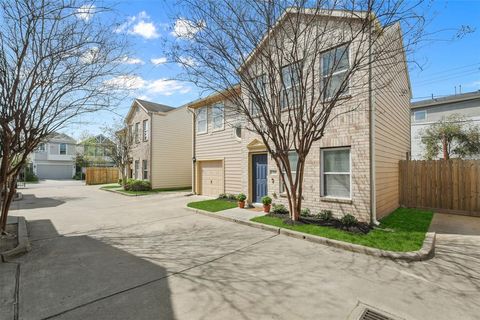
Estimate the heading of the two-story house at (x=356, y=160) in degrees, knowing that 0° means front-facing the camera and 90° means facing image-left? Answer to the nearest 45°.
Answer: approximately 45°

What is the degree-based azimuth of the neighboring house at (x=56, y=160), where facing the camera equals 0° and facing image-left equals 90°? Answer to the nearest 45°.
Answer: approximately 0°

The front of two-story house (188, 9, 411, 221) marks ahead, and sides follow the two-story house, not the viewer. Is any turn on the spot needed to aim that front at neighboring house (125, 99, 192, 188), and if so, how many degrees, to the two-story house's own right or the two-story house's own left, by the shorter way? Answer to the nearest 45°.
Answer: approximately 90° to the two-story house's own right

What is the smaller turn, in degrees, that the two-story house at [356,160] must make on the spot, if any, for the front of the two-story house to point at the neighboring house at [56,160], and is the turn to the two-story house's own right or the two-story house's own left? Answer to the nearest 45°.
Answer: approximately 90° to the two-story house's own right

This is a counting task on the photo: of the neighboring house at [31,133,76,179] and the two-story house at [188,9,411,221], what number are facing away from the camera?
0
